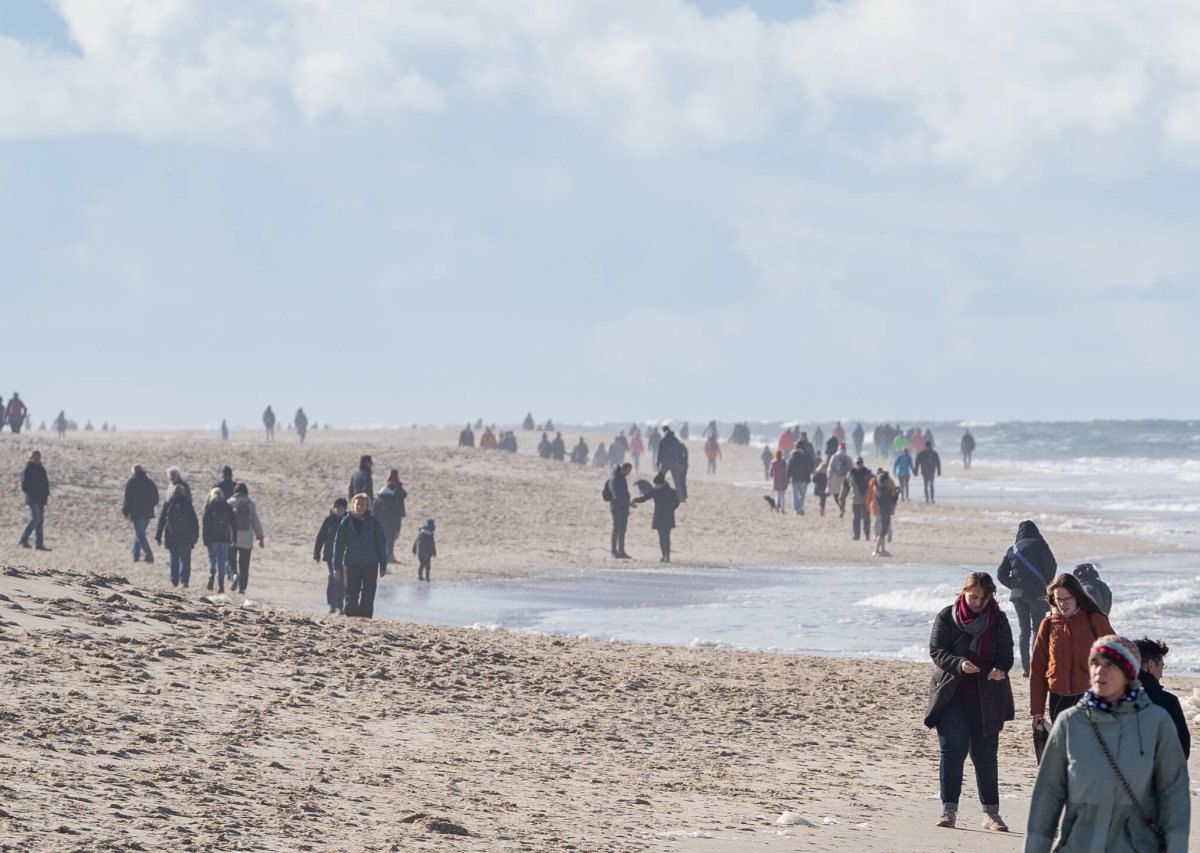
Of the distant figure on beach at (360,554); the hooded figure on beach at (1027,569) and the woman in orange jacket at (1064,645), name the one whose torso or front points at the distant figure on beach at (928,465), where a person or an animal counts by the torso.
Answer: the hooded figure on beach at (1027,569)

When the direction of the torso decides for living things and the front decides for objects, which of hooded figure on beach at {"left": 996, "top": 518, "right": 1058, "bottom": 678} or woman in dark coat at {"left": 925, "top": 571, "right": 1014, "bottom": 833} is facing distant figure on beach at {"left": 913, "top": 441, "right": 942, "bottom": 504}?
hooded figure on beach at {"left": 996, "top": 518, "right": 1058, "bottom": 678}

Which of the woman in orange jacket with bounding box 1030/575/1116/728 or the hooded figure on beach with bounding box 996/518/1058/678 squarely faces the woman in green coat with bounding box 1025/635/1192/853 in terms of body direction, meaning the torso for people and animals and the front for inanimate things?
the woman in orange jacket

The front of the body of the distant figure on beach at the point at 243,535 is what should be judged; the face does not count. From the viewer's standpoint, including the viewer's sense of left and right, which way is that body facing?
facing away from the viewer

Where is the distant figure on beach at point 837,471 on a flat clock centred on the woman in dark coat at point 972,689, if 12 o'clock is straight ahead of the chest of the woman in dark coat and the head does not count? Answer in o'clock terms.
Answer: The distant figure on beach is roughly at 6 o'clock from the woman in dark coat.

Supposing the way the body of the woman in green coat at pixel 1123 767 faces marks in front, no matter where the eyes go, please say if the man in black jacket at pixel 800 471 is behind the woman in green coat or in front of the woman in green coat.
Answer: behind

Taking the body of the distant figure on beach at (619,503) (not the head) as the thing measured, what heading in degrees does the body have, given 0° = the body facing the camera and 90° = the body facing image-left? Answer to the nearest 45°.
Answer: approximately 270°

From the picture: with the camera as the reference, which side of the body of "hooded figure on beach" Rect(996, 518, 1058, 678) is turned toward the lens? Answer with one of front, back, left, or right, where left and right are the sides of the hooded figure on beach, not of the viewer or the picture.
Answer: back

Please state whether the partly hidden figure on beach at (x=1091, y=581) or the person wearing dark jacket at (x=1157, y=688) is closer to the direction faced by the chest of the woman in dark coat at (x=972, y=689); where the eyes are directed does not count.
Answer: the person wearing dark jacket
